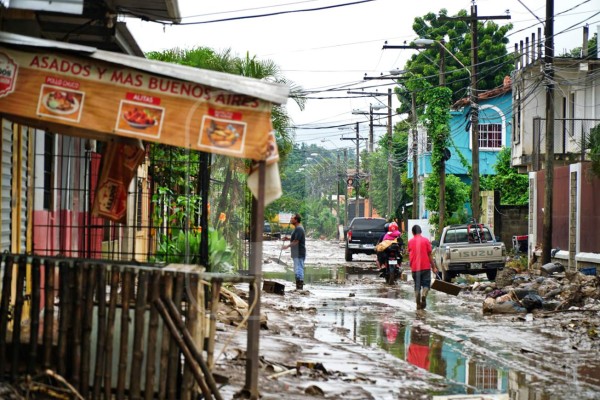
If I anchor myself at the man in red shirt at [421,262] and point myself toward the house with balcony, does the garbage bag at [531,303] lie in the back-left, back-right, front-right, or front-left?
front-right

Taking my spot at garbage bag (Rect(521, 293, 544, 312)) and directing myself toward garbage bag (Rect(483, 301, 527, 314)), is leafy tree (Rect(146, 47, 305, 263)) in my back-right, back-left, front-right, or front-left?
front-right

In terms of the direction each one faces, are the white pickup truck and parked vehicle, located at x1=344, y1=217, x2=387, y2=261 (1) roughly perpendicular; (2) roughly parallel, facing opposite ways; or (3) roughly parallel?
roughly parallel

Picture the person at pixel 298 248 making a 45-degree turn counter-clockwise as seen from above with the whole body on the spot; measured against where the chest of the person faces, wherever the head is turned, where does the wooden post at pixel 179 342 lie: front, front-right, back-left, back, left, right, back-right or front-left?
front-left

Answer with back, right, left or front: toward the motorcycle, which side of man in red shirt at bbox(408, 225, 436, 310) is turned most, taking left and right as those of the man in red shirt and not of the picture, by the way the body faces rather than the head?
front

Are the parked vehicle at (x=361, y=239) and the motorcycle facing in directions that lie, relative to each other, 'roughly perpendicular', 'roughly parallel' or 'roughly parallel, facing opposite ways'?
roughly parallel

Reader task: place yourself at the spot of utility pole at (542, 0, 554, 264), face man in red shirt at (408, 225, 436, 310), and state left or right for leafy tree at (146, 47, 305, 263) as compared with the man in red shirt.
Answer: right

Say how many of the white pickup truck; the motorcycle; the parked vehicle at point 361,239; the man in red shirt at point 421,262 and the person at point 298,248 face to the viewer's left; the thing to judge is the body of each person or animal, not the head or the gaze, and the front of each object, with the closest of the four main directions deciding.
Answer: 1
